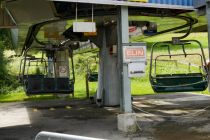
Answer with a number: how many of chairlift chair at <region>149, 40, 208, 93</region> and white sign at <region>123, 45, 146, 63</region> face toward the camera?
2

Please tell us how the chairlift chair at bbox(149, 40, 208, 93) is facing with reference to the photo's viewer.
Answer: facing the viewer

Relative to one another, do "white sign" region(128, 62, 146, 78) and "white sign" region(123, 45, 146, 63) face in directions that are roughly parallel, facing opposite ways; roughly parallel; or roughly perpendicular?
roughly parallel

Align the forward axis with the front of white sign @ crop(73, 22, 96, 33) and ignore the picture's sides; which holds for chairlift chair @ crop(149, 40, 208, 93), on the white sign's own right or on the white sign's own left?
on the white sign's own left

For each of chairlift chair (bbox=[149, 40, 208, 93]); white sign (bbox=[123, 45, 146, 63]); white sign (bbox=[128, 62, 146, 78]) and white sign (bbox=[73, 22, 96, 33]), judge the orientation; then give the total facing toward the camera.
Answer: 4

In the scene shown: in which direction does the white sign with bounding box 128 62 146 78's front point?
toward the camera

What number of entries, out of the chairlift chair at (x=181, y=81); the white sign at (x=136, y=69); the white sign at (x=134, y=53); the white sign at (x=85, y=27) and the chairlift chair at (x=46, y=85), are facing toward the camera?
4
